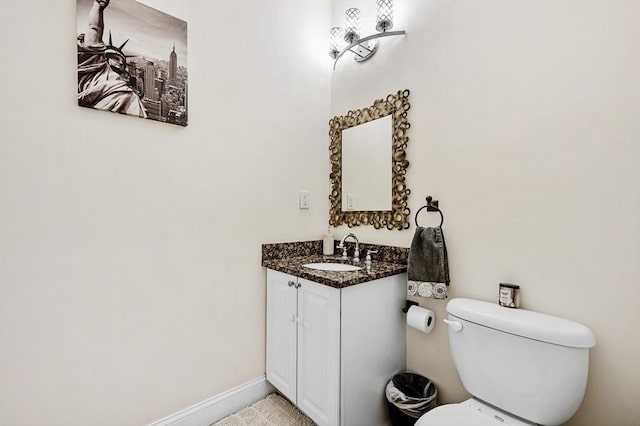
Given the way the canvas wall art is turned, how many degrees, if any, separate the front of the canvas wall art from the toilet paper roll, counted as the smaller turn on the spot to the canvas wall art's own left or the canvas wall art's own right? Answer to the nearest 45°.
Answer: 0° — it already faces it

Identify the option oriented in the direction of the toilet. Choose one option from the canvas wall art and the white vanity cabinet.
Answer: the canvas wall art

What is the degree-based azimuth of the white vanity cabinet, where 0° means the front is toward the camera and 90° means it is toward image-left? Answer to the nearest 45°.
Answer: approximately 45°

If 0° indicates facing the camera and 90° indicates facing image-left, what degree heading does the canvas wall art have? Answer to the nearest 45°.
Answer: approximately 315°
